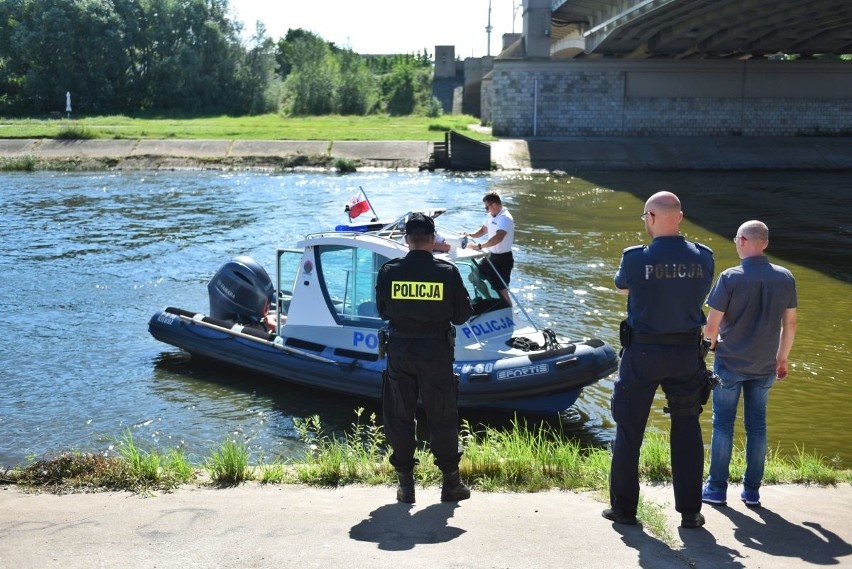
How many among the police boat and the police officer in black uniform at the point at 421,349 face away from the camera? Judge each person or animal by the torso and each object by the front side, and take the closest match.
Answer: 1

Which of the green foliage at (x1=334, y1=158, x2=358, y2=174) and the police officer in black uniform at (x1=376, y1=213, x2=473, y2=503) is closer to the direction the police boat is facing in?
the police officer in black uniform

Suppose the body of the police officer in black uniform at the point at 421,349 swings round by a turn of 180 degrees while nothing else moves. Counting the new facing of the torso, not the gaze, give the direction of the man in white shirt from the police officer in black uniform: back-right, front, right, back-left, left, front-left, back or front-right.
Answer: back

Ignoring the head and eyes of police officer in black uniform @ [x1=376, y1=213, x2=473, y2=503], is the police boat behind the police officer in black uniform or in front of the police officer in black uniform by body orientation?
in front

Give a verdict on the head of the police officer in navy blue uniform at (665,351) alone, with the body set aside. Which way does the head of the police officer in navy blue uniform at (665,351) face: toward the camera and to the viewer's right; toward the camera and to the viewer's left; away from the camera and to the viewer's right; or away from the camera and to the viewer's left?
away from the camera and to the viewer's left

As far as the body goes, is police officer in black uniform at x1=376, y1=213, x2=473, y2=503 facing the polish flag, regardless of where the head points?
yes

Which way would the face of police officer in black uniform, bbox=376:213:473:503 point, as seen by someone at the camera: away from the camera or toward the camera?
away from the camera

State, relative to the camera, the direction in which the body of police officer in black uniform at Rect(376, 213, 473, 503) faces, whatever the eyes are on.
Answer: away from the camera

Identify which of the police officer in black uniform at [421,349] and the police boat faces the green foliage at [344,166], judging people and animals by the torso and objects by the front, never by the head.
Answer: the police officer in black uniform

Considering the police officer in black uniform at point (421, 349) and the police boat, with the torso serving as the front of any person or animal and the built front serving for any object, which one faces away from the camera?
the police officer in black uniform

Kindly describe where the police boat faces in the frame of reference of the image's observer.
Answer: facing the viewer and to the right of the viewer

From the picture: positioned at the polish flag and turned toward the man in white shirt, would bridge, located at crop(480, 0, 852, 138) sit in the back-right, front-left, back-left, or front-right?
front-left

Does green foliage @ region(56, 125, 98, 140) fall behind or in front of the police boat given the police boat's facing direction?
behind

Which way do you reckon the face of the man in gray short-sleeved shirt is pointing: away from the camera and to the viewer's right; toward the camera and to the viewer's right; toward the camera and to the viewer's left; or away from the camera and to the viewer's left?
away from the camera and to the viewer's left

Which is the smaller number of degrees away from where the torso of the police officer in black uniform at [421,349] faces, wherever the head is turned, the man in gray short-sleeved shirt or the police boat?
the police boat

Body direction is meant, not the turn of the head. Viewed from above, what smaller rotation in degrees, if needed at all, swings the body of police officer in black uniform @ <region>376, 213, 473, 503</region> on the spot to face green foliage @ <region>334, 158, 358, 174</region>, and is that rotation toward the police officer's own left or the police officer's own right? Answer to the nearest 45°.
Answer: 0° — they already face it
